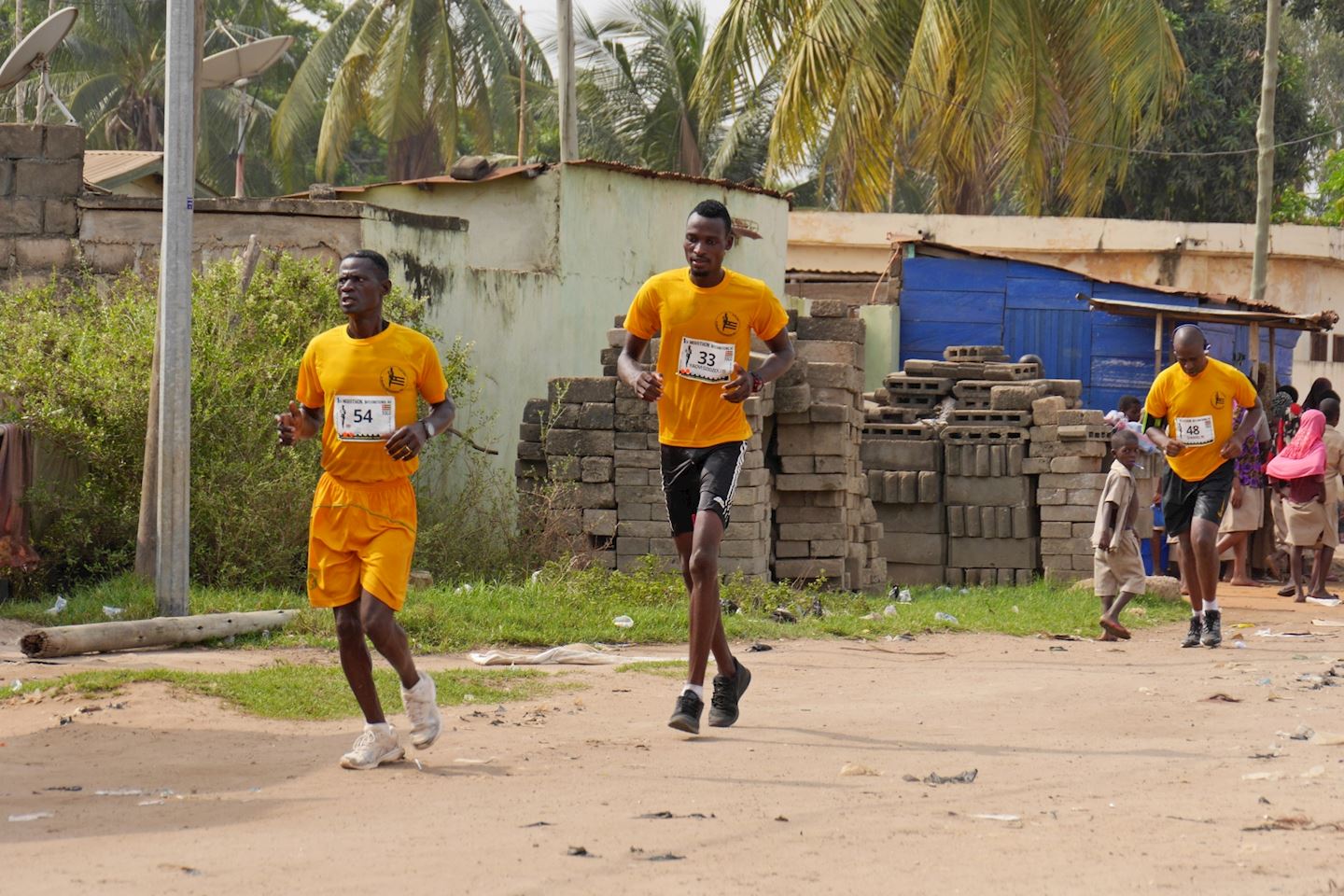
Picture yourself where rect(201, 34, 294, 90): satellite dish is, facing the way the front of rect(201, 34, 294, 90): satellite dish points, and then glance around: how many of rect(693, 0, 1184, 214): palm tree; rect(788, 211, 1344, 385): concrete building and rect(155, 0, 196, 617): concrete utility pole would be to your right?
2

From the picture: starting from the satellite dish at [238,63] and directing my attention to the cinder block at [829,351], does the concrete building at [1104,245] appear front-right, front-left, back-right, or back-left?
front-left

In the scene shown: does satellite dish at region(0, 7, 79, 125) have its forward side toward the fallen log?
no

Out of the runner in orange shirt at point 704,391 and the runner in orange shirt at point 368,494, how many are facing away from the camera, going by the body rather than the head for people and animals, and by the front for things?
0

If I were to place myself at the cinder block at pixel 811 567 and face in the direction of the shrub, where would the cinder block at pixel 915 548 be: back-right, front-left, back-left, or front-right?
back-right

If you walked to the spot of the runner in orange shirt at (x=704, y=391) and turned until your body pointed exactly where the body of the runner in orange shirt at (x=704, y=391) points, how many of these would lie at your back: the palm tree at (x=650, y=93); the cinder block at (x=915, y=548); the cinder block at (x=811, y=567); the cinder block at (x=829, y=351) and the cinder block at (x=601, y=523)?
5

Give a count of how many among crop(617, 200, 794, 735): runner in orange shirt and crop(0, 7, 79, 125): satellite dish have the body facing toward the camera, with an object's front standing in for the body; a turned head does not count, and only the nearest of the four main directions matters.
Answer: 1

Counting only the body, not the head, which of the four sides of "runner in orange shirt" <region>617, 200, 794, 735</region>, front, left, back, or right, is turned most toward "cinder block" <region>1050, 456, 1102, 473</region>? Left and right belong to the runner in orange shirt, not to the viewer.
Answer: back

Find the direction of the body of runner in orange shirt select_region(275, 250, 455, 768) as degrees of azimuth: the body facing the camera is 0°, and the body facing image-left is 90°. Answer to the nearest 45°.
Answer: approximately 45°

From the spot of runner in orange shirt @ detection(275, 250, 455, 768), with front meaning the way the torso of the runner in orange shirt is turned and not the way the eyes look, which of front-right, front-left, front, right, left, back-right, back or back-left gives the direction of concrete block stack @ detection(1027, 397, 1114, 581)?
back

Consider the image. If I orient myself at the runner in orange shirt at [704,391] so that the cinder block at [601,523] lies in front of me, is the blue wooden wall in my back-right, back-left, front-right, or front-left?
front-right

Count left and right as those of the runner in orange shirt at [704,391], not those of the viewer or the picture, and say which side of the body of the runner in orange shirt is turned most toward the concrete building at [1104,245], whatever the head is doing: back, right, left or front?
back

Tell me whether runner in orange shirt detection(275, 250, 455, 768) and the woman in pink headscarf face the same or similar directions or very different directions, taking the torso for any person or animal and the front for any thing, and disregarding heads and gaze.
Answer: very different directions

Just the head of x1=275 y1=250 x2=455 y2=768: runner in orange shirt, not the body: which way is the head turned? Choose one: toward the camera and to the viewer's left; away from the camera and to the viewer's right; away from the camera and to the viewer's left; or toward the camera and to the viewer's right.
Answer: toward the camera and to the viewer's left

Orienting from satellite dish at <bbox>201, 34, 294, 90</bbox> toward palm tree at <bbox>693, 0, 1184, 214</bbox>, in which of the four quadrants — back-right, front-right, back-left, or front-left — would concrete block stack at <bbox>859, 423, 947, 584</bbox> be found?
front-right

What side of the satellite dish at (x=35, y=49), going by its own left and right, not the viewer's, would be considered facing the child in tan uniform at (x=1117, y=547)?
back

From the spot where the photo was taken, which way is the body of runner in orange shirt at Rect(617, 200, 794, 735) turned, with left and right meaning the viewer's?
facing the viewer
